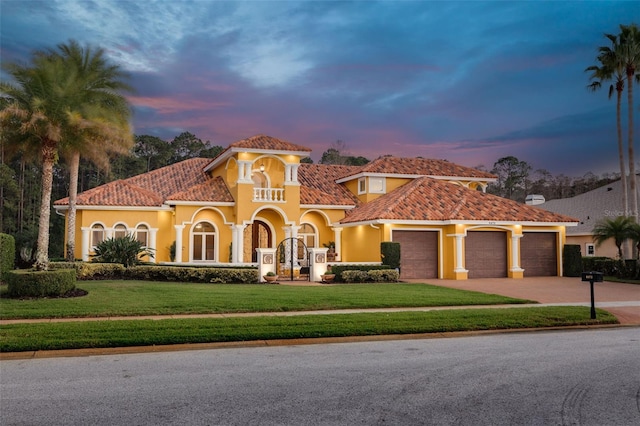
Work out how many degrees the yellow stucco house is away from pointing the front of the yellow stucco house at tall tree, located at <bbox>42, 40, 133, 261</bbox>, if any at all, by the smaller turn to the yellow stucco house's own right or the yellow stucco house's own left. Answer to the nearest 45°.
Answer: approximately 90° to the yellow stucco house's own right

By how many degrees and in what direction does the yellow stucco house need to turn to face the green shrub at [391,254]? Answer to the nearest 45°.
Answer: approximately 45° to its left

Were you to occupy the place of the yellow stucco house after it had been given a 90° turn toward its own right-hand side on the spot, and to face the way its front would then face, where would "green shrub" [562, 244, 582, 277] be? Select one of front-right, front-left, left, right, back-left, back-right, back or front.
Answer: back

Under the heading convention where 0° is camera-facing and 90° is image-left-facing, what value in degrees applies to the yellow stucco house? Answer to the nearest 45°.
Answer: approximately 0°

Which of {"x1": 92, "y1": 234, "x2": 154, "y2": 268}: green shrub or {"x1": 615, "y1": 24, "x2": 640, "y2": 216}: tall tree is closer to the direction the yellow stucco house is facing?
the green shrub

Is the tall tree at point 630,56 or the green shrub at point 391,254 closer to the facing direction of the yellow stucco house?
the green shrub

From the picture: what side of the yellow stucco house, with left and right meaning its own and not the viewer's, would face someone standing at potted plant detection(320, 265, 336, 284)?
front

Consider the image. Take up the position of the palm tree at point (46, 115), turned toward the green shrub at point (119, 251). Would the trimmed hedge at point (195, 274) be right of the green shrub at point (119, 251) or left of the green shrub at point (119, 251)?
right

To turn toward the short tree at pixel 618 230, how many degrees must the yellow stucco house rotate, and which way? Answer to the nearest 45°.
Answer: approximately 90° to its left

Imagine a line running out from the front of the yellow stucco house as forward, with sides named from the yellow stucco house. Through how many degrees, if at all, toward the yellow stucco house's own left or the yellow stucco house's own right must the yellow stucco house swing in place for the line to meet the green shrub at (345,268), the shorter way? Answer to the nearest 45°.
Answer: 0° — it already faces it

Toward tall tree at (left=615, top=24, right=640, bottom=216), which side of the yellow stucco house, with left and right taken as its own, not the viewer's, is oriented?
left

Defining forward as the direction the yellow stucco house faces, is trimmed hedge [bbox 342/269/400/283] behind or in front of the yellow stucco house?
in front

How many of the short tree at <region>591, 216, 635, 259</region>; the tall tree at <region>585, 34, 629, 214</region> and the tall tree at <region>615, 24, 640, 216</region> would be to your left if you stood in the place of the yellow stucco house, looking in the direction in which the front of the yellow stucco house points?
3
